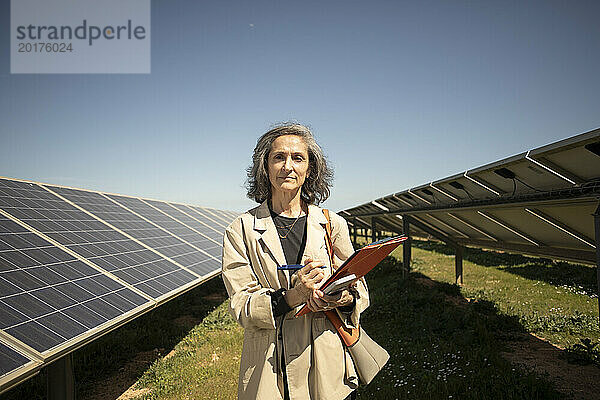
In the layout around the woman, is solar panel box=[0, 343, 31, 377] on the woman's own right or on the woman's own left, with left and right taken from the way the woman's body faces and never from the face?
on the woman's own right

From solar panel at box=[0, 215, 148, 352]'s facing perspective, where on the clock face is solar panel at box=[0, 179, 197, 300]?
solar panel at box=[0, 179, 197, 300] is roughly at 8 o'clock from solar panel at box=[0, 215, 148, 352].

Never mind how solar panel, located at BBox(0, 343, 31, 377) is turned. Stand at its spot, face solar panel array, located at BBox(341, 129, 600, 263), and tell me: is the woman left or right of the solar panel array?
right

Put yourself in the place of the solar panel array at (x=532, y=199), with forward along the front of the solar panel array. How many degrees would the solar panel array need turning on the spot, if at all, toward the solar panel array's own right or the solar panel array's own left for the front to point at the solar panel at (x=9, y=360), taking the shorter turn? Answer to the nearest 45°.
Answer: approximately 180°

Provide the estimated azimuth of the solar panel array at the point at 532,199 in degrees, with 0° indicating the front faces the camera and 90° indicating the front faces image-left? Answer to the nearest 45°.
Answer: approximately 225°

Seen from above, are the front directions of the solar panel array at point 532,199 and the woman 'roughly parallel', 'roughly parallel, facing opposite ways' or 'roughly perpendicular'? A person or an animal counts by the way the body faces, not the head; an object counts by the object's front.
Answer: roughly perpendicular

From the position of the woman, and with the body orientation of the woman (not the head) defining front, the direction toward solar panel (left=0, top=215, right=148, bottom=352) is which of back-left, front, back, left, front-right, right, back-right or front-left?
back-right
